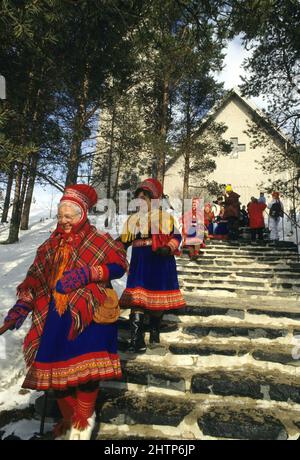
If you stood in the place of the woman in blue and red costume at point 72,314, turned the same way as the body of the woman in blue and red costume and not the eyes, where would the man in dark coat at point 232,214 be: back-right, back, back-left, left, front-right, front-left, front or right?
back

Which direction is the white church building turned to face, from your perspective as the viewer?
facing the viewer

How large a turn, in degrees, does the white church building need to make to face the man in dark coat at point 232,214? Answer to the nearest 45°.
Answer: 0° — it already faces them

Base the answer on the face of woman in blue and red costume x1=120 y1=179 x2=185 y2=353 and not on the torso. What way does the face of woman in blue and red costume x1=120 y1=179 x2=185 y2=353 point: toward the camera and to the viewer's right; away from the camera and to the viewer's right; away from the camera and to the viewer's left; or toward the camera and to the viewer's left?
toward the camera and to the viewer's left

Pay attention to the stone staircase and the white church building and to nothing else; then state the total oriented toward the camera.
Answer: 2

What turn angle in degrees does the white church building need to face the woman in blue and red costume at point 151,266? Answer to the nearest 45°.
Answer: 0° — it already faces them

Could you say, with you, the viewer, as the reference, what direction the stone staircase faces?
facing the viewer

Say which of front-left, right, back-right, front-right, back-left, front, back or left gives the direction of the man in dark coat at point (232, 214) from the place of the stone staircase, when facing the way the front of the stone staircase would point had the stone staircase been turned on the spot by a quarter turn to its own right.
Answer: right

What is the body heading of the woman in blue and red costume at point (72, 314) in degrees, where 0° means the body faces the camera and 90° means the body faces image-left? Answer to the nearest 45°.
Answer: approximately 45°

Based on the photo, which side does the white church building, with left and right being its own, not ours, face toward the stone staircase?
front

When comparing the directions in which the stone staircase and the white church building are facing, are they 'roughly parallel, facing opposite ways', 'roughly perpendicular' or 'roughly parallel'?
roughly parallel
